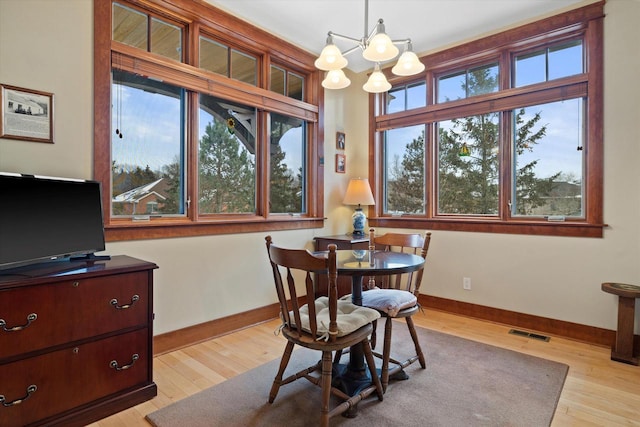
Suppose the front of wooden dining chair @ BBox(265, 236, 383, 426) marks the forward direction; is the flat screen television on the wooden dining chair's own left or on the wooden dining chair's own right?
on the wooden dining chair's own left

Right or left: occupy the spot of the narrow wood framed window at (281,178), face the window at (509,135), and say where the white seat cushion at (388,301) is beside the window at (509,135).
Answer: right

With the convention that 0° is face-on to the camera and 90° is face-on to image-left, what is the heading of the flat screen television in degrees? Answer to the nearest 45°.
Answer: approximately 315°

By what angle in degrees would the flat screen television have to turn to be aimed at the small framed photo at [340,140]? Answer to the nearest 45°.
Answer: approximately 45° to its left

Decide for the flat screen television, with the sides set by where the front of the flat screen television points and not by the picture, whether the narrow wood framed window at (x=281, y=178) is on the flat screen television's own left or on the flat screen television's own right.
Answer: on the flat screen television's own left

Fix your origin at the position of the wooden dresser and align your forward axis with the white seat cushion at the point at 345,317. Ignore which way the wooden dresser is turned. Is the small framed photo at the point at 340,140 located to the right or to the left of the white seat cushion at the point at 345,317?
left

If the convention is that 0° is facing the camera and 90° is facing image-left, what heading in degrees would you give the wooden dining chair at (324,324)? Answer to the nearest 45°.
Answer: approximately 225°

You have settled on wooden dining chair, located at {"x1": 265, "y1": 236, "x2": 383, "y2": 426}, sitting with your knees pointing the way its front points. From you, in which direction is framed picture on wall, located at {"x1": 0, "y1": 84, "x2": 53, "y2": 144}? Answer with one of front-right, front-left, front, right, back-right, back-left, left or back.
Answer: back-left

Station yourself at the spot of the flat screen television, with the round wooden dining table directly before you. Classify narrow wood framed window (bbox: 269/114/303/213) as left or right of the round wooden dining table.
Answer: left
